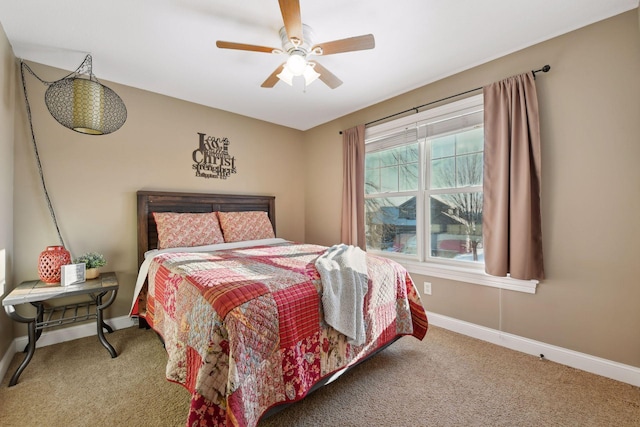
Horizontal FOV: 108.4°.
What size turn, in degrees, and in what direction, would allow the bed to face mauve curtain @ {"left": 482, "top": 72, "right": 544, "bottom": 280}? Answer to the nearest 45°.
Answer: approximately 45° to its left

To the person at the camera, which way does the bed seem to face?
facing the viewer and to the right of the viewer

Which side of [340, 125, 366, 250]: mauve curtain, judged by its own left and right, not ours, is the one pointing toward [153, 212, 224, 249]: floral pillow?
front

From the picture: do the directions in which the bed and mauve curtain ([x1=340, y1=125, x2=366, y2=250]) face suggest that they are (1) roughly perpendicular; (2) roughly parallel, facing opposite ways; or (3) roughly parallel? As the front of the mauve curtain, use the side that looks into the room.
roughly perpendicular

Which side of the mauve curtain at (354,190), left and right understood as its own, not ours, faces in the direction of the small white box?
front

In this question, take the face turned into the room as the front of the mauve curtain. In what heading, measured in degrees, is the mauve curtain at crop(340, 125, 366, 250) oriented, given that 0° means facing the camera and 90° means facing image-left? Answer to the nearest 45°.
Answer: approximately 45°

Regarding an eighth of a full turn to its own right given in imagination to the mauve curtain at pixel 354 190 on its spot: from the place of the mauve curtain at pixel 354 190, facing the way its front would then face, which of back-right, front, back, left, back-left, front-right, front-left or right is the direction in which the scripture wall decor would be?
front
